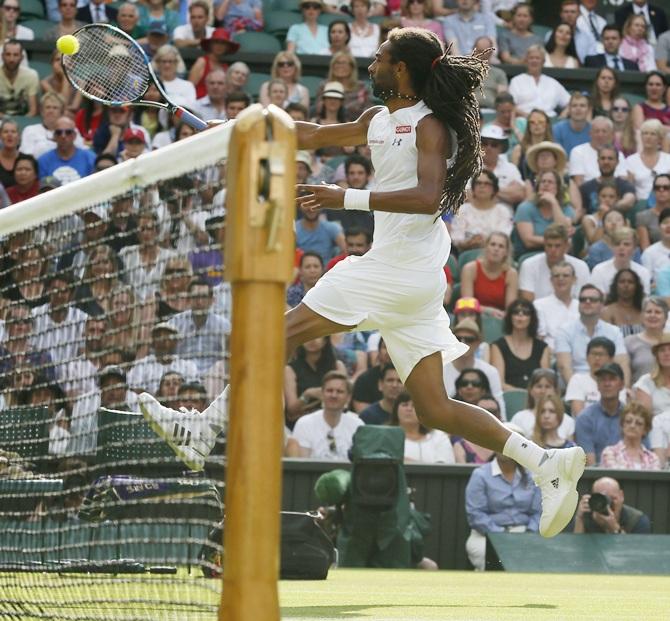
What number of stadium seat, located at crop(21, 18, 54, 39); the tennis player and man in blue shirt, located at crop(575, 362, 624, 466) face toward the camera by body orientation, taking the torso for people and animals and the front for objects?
2

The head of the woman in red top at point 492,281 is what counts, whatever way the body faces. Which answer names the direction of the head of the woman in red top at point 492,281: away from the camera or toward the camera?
toward the camera

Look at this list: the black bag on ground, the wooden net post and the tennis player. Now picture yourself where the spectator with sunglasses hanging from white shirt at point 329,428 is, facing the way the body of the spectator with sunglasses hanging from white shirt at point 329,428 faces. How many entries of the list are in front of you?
3

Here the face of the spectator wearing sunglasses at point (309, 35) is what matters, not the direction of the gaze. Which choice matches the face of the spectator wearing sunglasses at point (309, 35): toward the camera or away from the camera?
toward the camera

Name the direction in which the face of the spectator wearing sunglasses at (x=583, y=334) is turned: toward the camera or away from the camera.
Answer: toward the camera

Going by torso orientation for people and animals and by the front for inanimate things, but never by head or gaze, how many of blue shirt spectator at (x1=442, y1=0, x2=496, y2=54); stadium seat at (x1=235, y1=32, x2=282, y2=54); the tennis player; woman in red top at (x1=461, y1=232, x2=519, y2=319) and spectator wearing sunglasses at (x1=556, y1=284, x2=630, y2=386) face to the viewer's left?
1

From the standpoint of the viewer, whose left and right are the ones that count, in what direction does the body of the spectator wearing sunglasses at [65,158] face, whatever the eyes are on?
facing the viewer

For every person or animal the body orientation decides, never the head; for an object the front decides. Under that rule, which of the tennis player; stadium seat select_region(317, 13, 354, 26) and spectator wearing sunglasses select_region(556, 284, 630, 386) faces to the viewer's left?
the tennis player

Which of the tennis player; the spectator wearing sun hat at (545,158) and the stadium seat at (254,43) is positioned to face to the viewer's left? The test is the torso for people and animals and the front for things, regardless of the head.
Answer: the tennis player

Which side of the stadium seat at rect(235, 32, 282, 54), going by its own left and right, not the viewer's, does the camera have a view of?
front

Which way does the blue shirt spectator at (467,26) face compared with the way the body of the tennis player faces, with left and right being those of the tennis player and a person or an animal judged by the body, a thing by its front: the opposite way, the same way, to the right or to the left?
to the left

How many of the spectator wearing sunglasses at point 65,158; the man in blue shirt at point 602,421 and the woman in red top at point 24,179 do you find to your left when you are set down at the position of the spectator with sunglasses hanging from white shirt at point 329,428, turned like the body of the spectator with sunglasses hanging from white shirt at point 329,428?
1
